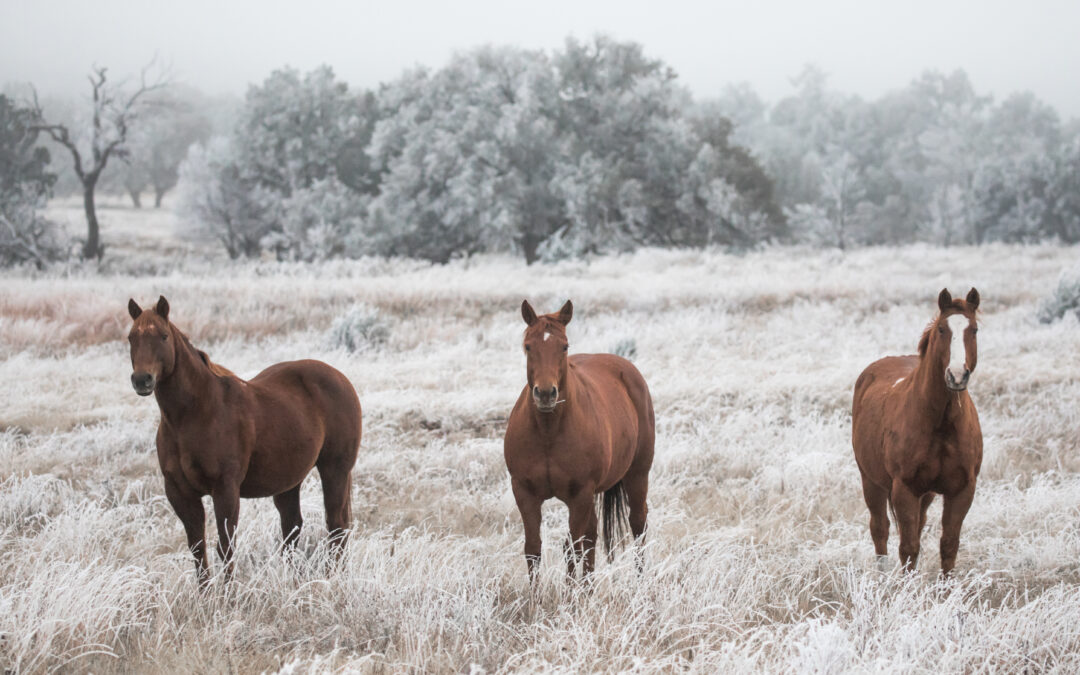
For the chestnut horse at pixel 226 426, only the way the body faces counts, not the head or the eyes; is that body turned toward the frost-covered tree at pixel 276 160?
no

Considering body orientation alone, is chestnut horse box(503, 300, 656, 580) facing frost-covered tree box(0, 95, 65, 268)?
no

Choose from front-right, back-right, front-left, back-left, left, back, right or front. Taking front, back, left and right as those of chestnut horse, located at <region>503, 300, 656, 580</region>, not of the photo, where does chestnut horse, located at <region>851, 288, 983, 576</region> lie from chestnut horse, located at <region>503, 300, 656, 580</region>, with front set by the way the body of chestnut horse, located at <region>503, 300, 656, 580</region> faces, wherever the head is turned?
back-left

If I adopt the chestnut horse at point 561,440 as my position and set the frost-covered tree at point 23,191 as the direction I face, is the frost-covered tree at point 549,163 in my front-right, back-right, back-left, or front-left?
front-right

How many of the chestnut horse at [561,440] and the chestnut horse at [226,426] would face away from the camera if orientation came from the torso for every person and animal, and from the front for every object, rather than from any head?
0

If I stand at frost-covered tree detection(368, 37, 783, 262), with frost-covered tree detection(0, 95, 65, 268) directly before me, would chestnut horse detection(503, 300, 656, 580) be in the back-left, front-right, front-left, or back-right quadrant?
front-left

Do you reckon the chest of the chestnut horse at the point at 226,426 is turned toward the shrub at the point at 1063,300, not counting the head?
no

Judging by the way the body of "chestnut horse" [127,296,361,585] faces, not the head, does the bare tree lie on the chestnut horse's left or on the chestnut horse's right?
on the chestnut horse's right

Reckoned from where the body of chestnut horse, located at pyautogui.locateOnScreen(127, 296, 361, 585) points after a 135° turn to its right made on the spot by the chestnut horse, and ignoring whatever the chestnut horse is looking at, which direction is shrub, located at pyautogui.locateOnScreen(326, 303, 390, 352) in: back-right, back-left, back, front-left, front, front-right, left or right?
front
